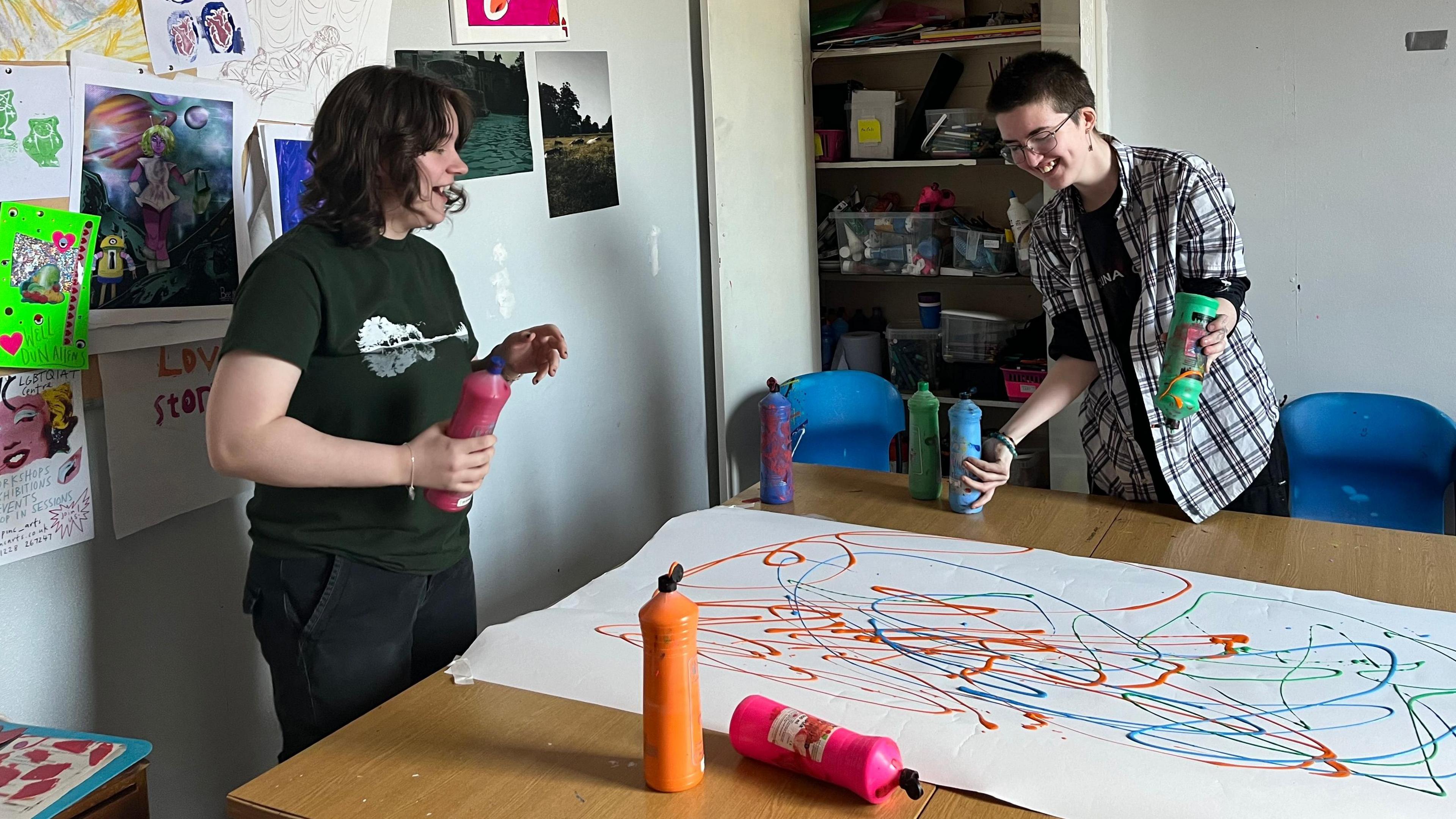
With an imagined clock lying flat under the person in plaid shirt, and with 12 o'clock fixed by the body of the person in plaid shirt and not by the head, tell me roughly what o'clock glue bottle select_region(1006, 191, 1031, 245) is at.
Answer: The glue bottle is roughly at 4 o'clock from the person in plaid shirt.

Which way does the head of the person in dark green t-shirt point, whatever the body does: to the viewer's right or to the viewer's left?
to the viewer's right

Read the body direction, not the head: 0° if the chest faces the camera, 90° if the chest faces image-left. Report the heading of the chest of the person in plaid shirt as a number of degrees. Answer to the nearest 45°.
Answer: approximately 45°

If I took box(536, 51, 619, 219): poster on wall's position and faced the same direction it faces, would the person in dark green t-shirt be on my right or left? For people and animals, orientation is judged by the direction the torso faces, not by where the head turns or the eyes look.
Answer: on my right

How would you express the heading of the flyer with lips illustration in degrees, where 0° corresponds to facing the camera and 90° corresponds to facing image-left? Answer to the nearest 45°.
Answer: approximately 315°

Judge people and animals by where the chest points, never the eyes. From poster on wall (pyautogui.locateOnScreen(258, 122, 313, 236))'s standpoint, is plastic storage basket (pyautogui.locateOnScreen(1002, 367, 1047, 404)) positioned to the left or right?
on its left

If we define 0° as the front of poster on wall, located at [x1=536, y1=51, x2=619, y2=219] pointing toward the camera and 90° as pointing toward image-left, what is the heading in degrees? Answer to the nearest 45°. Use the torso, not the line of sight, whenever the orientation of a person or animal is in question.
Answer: approximately 315°

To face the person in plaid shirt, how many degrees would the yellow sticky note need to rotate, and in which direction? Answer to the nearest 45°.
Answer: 0° — it already faces them

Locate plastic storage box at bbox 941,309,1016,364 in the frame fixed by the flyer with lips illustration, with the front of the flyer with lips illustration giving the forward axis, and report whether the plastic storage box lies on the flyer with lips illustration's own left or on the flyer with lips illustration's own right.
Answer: on the flyer with lips illustration's own left

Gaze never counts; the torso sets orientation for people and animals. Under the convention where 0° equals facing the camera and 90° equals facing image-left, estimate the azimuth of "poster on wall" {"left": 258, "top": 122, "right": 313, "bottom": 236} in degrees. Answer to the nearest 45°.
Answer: approximately 315°
